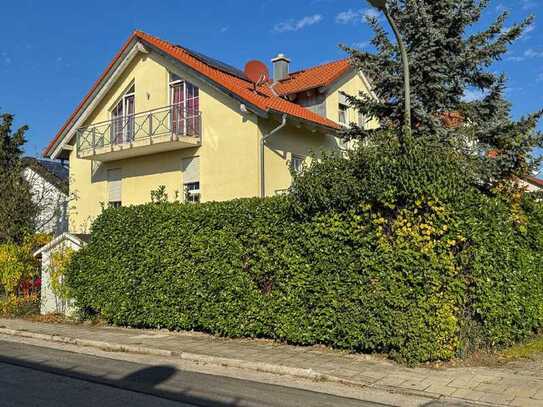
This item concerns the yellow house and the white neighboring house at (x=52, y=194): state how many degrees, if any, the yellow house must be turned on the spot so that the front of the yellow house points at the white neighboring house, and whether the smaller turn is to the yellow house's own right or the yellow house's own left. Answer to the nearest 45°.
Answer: approximately 90° to the yellow house's own right

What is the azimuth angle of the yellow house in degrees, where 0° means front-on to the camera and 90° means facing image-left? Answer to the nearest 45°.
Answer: approximately 45°

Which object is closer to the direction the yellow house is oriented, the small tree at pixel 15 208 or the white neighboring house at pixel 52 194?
the small tree

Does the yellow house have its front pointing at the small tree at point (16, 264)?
yes
